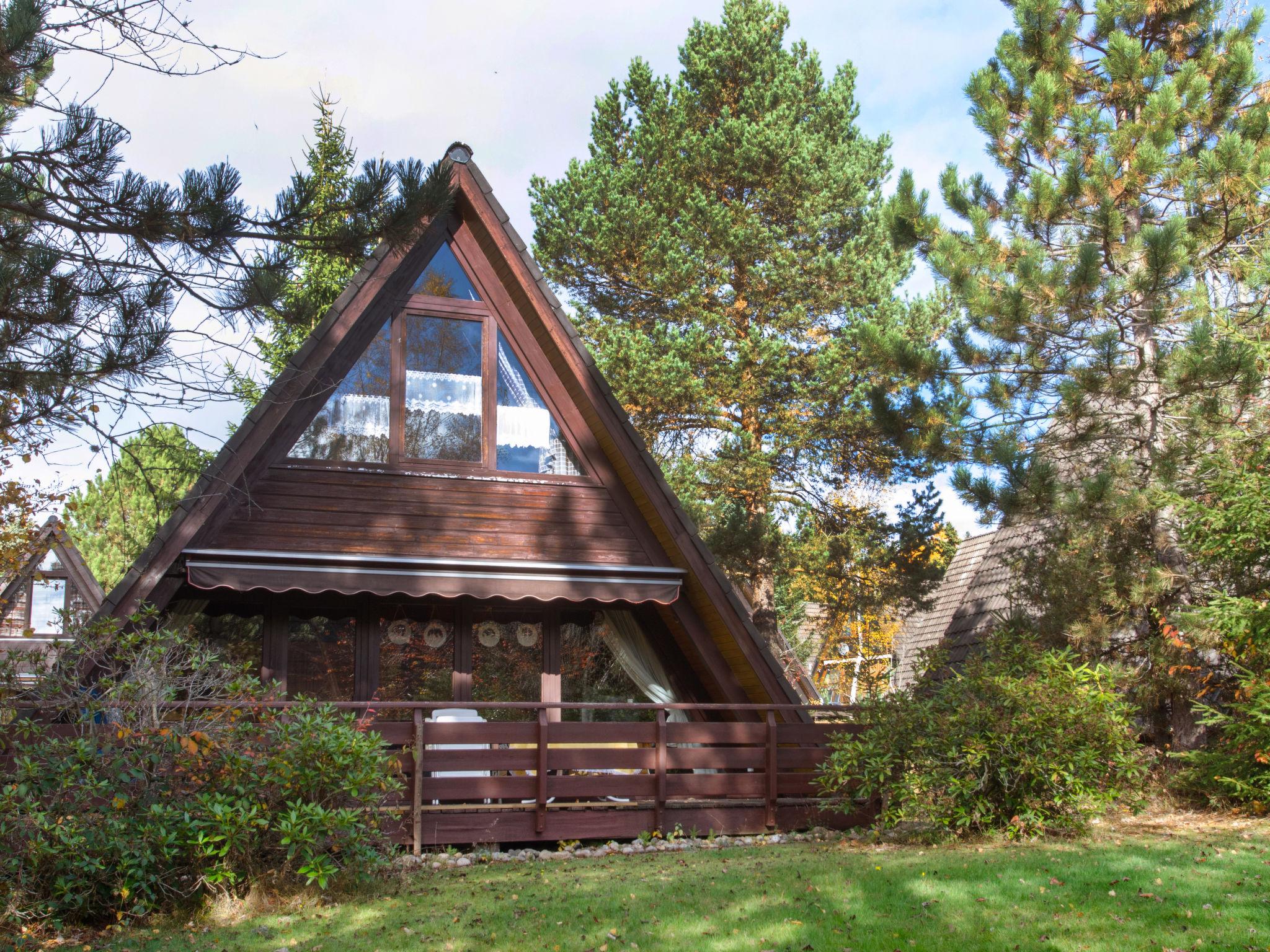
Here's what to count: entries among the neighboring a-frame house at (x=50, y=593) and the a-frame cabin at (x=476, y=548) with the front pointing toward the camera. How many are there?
2

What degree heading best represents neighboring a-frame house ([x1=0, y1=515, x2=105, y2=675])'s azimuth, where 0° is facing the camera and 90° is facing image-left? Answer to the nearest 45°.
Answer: approximately 0°

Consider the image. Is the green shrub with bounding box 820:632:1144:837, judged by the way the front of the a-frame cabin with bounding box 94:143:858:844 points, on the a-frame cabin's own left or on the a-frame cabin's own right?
on the a-frame cabin's own left

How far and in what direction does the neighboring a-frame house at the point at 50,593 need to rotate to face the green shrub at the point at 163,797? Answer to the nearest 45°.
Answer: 0° — it already faces it

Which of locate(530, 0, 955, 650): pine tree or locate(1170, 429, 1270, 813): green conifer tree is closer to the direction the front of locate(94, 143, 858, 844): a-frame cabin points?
the green conifer tree

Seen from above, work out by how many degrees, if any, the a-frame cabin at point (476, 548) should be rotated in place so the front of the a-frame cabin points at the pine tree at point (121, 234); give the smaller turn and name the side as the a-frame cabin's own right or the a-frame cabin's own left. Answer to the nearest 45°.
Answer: approximately 45° to the a-frame cabin's own right

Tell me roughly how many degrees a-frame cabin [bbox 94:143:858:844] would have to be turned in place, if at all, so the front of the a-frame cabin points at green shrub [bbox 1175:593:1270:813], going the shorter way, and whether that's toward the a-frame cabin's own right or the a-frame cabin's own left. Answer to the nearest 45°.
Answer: approximately 90° to the a-frame cabin's own left

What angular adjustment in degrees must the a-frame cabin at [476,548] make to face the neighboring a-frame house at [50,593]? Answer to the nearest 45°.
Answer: approximately 135° to its right
